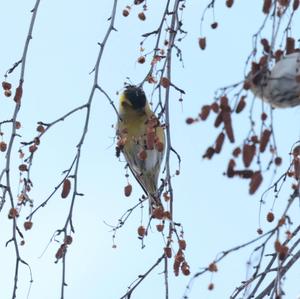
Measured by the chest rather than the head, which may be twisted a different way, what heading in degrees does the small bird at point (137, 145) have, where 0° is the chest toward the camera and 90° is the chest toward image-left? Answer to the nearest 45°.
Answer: approximately 0°
